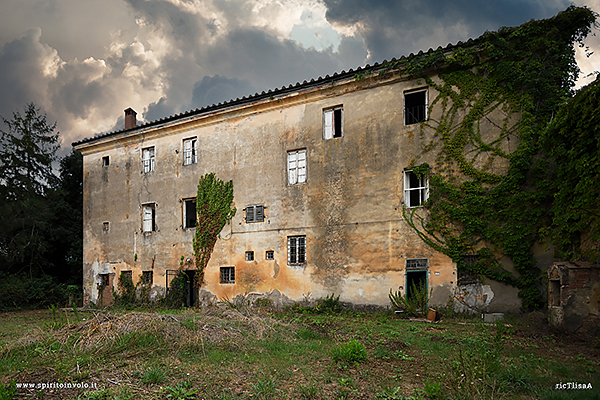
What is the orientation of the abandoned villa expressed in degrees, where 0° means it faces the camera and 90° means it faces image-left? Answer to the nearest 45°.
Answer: approximately 45°
